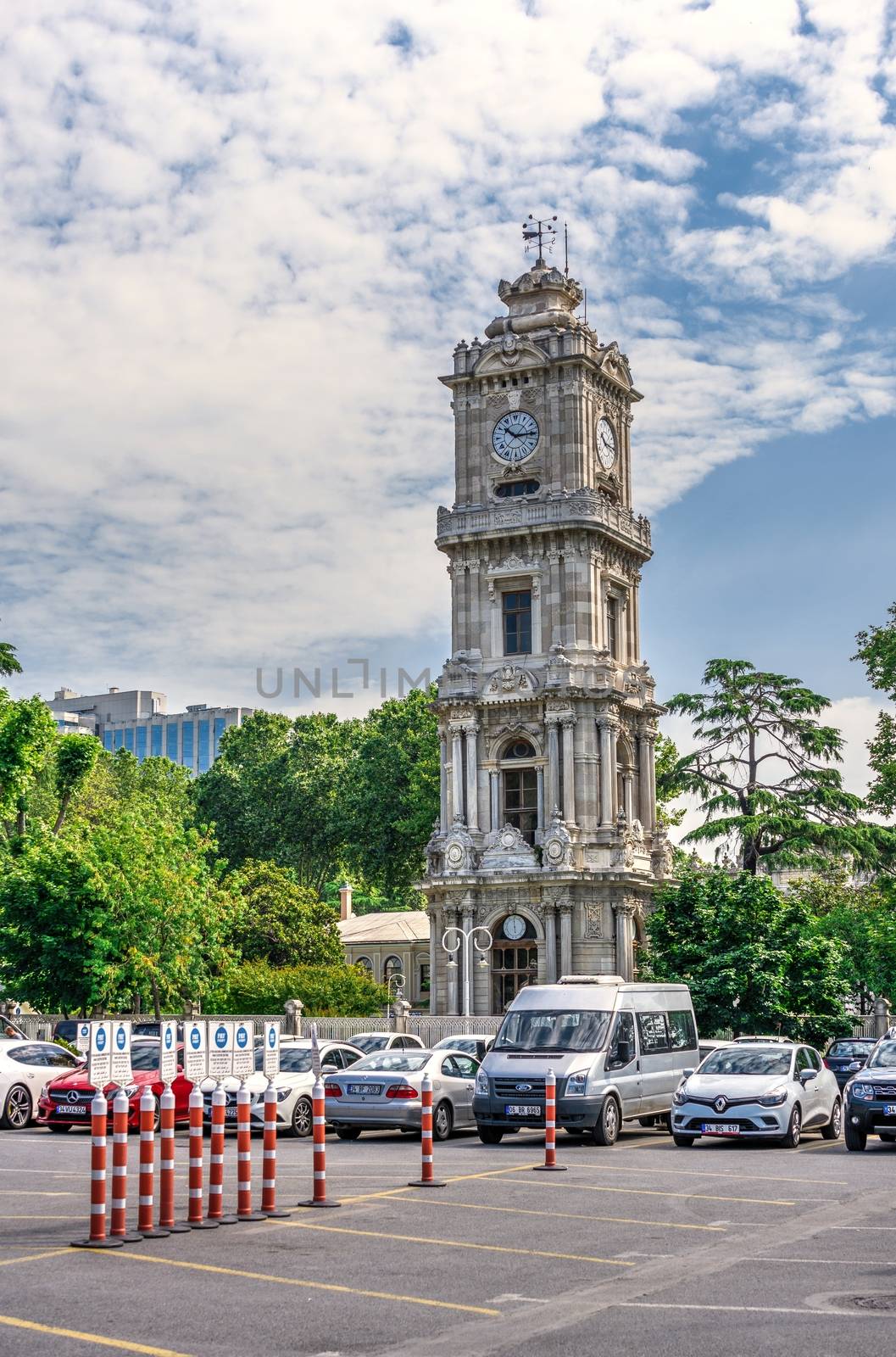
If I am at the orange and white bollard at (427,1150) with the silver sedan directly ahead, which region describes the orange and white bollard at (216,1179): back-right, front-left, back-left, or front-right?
back-left

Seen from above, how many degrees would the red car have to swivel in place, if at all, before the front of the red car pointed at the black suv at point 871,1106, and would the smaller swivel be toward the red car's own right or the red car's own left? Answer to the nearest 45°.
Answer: approximately 90° to the red car's own left

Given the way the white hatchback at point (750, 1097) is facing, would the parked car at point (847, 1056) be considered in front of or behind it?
behind

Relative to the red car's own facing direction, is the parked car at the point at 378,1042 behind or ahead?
behind

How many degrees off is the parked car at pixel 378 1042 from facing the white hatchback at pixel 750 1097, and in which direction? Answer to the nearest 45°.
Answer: approximately 90° to its left

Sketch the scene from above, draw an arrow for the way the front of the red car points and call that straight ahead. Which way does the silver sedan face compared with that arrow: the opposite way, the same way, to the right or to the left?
the opposite way

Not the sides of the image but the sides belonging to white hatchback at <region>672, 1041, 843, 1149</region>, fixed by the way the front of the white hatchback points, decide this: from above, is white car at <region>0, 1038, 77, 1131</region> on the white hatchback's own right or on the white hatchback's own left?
on the white hatchback's own right

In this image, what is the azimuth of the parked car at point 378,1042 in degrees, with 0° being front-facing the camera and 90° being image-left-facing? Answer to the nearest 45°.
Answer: approximately 45°

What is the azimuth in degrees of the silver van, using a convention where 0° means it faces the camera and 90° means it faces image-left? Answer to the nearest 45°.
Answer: approximately 45°

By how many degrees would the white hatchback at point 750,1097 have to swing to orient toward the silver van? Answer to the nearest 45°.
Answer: approximately 90° to its right
